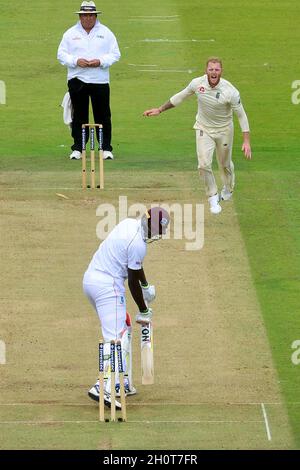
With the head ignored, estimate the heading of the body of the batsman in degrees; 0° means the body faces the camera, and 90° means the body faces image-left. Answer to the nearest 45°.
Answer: approximately 270°

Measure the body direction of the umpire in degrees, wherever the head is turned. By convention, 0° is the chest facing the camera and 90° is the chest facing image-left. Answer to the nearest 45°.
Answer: approximately 0°

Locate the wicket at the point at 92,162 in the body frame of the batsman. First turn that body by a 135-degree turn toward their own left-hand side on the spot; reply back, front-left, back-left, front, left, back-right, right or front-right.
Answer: front-right
